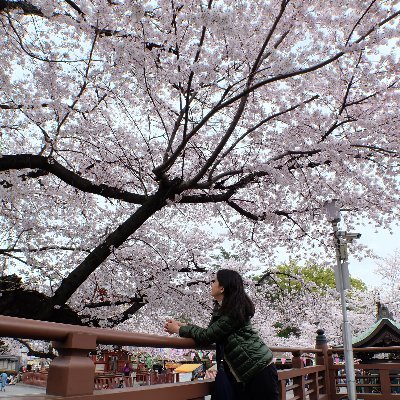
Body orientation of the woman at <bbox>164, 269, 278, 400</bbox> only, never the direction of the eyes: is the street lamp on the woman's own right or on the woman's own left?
on the woman's own right

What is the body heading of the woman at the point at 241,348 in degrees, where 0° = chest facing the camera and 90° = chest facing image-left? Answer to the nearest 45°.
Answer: approximately 90°
